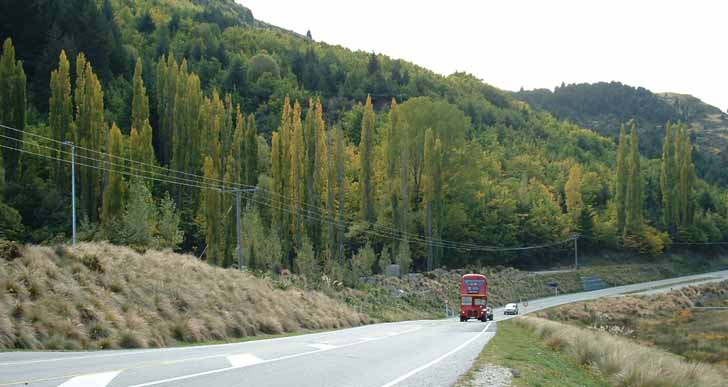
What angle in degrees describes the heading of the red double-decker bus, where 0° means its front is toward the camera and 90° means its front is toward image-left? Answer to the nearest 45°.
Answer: approximately 0°

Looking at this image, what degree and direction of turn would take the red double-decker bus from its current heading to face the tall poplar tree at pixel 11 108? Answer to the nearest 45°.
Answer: approximately 90° to its right

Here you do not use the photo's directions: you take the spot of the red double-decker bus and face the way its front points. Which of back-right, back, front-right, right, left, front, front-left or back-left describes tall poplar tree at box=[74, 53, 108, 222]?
right

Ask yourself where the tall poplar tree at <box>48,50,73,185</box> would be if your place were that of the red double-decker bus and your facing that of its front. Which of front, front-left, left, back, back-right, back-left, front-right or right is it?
right

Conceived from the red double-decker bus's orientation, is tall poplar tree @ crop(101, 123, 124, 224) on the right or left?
on its right
